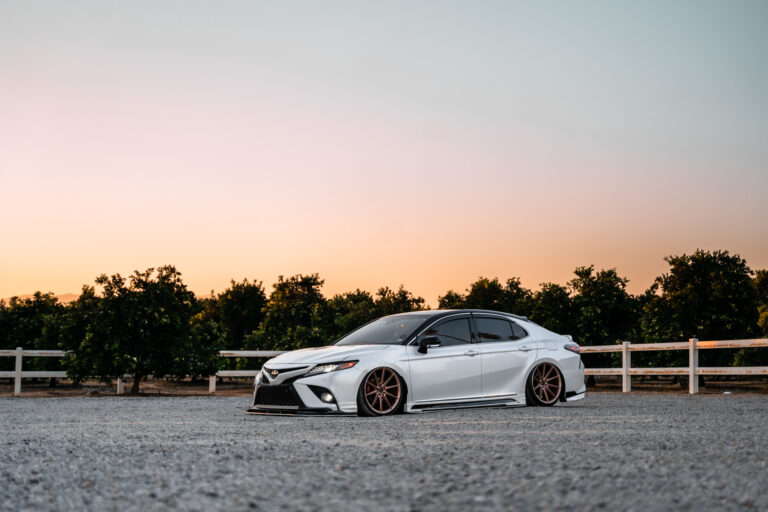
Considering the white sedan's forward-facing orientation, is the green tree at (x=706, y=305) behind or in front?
behind

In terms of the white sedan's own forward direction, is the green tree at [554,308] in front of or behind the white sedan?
behind

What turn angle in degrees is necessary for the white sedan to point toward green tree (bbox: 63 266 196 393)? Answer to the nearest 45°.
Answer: approximately 90° to its right

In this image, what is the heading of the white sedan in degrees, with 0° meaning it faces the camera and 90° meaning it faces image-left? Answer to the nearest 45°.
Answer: approximately 45°

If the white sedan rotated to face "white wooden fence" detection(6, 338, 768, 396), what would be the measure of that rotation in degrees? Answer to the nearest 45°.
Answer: approximately 180°
